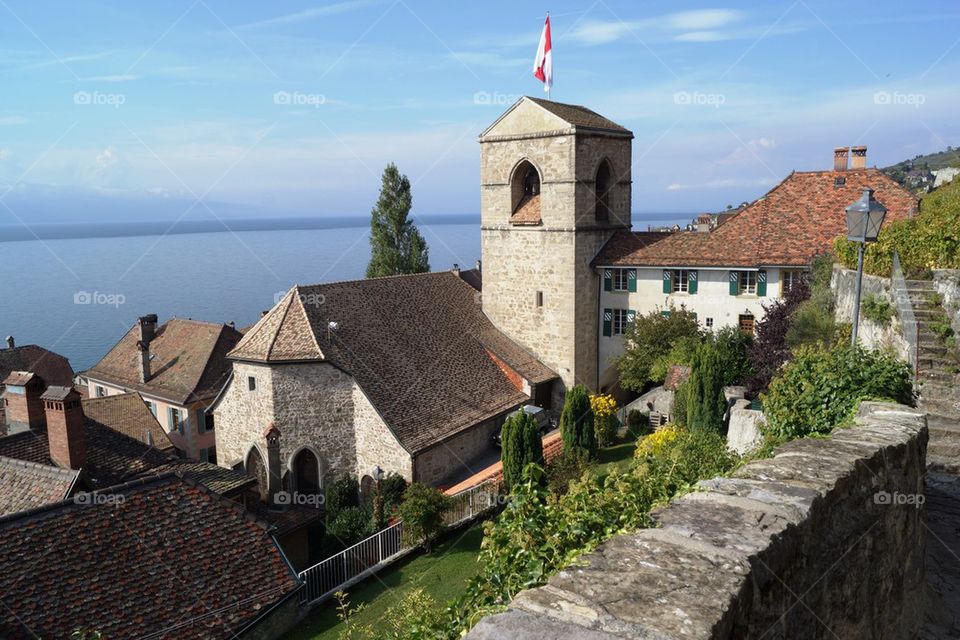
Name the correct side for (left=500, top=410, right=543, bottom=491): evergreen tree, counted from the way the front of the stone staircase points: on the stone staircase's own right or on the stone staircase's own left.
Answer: on the stone staircase's own right

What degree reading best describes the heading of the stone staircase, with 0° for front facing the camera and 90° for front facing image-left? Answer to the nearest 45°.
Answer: approximately 0°

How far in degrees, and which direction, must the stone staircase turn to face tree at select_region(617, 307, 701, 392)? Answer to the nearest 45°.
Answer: approximately 135° to its right

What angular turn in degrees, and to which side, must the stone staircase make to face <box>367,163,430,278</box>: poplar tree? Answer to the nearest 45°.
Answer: approximately 135° to its right

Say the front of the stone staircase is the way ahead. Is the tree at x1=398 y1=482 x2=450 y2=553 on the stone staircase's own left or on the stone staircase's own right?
on the stone staircase's own right

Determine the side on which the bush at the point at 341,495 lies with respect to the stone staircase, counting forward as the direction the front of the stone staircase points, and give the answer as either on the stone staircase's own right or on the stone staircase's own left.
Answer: on the stone staircase's own right

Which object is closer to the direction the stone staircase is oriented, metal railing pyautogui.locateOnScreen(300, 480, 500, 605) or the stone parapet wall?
the stone parapet wall

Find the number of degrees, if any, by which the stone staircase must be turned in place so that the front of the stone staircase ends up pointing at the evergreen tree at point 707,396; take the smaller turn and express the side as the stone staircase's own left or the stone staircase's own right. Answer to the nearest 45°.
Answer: approximately 135° to the stone staircase's own right

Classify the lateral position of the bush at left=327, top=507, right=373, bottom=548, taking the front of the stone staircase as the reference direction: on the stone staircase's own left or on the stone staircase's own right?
on the stone staircase's own right

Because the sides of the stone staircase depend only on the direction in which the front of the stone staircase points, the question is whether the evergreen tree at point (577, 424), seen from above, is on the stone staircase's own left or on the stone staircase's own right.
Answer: on the stone staircase's own right
